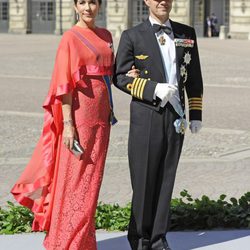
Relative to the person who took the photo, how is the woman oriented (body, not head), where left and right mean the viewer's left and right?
facing the viewer and to the right of the viewer

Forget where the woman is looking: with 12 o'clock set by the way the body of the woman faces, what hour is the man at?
The man is roughly at 10 o'clock from the woman.

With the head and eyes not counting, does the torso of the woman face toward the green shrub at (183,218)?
no

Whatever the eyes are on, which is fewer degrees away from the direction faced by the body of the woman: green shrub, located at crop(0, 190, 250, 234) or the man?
the man

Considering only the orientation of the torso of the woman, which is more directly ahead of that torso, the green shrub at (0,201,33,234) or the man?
the man

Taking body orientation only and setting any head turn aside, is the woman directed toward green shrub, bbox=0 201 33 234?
no
